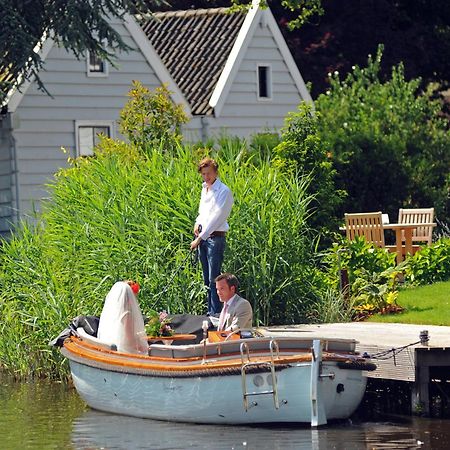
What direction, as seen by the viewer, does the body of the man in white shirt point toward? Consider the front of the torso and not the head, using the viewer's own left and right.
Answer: facing the viewer and to the left of the viewer

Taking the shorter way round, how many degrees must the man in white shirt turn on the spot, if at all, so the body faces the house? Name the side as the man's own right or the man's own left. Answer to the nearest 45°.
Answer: approximately 135° to the man's own right

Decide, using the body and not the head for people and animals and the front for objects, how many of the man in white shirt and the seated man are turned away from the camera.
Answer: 0

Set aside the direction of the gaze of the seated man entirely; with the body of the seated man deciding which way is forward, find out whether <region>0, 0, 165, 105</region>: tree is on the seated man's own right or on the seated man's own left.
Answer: on the seated man's own right

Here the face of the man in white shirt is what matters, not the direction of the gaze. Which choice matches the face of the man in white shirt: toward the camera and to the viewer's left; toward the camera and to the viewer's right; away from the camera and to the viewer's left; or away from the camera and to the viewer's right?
toward the camera and to the viewer's left

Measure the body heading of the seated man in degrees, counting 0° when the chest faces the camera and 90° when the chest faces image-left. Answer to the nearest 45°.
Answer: approximately 45°

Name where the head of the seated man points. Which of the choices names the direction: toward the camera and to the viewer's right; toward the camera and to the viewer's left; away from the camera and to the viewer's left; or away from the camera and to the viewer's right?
toward the camera and to the viewer's left

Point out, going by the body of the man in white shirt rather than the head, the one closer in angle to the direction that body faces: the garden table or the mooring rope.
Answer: the mooring rope

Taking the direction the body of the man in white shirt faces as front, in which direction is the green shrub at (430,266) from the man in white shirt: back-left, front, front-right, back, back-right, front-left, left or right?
back
